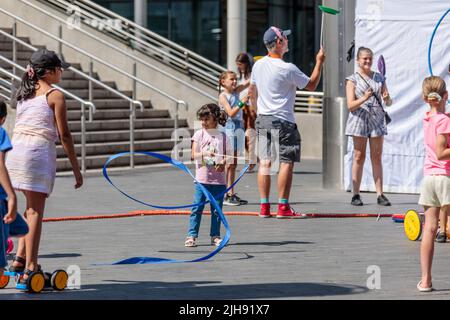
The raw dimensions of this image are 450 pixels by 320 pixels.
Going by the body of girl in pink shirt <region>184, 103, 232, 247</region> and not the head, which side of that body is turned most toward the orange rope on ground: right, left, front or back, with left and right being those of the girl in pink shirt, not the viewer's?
back

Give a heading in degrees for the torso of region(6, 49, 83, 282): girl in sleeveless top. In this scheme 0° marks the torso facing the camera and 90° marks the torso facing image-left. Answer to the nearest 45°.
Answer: approximately 225°
